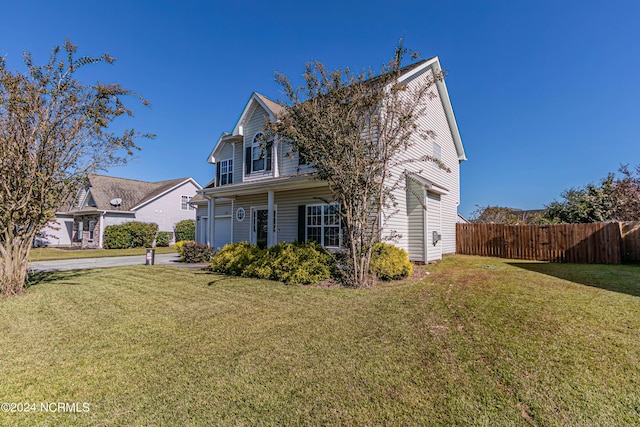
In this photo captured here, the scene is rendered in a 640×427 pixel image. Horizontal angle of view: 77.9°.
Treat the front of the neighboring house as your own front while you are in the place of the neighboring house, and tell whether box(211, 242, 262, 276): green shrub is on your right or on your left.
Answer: on your left

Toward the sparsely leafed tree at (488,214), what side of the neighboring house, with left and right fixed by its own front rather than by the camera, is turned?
left

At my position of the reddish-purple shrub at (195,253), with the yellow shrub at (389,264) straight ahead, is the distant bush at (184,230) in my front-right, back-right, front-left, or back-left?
back-left

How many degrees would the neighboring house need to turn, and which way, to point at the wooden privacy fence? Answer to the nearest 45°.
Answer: approximately 90° to its left

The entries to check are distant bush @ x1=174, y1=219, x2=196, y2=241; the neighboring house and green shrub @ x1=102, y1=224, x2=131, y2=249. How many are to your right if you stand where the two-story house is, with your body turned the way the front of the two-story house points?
3

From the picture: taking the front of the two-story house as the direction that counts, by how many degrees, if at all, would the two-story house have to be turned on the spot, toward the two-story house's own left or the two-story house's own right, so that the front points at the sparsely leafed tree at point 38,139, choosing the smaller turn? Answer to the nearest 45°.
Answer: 0° — it already faces it

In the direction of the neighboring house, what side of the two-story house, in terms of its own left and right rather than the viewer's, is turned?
right

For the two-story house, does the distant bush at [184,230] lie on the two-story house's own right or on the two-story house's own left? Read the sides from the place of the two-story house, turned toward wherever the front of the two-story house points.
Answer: on the two-story house's own right

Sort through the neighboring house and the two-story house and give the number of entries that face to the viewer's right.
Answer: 0

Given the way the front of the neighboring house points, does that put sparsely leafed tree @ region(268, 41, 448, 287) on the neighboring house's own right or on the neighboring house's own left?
on the neighboring house's own left

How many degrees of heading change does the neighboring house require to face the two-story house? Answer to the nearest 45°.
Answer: approximately 45° to its left

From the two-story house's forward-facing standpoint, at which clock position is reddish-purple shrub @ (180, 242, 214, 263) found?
The reddish-purple shrub is roughly at 2 o'clock from the two-story house.

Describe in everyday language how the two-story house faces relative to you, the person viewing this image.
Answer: facing the viewer and to the left of the viewer

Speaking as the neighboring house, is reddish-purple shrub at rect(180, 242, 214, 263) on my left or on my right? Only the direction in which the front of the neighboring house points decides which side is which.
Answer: on my left
